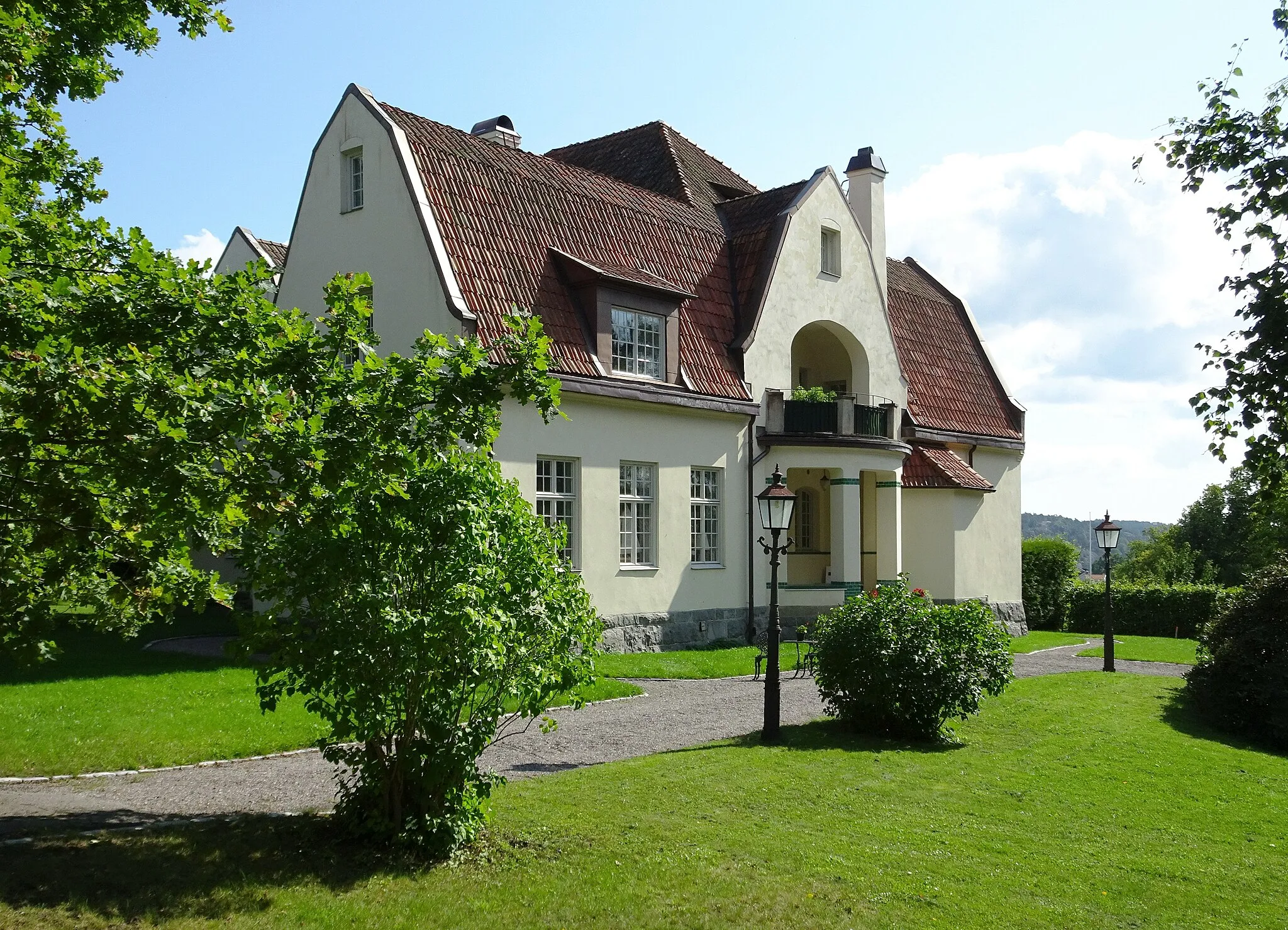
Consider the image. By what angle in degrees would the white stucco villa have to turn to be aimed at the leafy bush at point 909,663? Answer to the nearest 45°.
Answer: approximately 45° to its right

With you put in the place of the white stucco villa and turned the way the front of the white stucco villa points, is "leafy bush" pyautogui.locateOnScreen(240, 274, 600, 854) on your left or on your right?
on your right

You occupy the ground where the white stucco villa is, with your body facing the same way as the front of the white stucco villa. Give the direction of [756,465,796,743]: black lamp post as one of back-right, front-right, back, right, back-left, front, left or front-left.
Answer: front-right

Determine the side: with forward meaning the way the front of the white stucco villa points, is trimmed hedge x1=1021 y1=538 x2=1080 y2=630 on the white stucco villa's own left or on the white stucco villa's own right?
on the white stucco villa's own left

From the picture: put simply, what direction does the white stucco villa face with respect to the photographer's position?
facing the viewer and to the right of the viewer

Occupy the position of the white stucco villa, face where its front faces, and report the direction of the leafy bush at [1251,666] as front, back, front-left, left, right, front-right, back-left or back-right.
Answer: front

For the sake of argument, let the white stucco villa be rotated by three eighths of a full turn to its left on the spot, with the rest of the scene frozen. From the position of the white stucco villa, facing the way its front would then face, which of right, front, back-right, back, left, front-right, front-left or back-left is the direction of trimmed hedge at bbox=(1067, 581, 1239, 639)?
front-right
